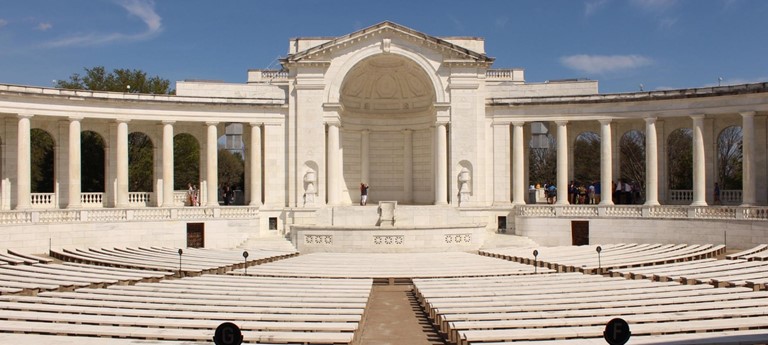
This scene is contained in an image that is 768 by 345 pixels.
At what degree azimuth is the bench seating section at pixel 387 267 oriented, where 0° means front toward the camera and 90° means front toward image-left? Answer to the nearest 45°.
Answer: approximately 180°
